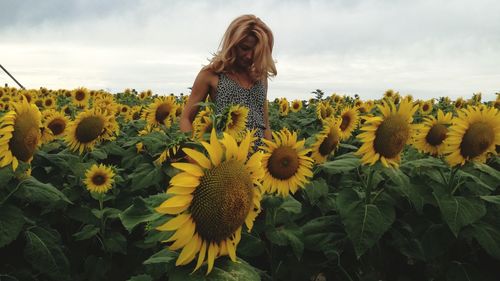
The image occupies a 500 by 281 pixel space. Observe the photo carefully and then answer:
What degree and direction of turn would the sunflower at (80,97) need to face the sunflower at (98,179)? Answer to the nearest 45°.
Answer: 0° — it already faces it

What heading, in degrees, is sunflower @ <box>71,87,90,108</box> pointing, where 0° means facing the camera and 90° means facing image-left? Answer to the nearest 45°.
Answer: approximately 0°

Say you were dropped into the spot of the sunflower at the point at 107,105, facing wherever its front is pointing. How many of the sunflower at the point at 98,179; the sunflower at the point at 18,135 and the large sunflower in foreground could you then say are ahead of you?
3

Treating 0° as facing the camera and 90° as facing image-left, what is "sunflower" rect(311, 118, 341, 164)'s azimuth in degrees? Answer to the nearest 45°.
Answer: approximately 315°

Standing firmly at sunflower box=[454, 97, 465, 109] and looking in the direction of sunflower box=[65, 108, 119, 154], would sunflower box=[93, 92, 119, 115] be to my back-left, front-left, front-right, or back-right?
front-right

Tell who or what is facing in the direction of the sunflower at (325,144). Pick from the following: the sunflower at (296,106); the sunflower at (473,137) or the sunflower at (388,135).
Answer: the sunflower at (296,106)

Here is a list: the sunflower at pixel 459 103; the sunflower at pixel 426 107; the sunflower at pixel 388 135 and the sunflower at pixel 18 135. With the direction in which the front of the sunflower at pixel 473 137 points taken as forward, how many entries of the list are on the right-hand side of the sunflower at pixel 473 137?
2

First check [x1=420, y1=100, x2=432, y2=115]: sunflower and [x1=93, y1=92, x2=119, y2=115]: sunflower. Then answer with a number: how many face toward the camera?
2

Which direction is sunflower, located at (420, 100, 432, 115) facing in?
toward the camera

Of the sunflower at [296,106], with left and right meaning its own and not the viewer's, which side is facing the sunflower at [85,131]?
front

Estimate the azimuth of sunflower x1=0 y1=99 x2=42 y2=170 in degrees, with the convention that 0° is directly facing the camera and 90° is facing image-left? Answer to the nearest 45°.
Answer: approximately 315°

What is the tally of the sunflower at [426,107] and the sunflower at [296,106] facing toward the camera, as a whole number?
2

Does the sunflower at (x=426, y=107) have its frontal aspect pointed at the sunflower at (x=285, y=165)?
yes

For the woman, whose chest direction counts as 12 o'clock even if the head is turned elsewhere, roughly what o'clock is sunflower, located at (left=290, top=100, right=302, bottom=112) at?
The sunflower is roughly at 8 o'clock from the woman.

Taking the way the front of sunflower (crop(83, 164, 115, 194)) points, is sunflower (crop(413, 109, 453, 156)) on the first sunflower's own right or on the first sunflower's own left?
on the first sunflower's own left

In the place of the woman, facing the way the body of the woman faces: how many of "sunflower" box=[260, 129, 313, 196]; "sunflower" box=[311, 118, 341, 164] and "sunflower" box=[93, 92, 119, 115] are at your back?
1
